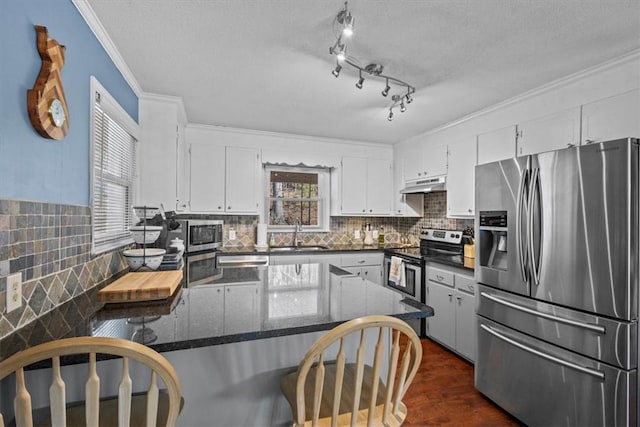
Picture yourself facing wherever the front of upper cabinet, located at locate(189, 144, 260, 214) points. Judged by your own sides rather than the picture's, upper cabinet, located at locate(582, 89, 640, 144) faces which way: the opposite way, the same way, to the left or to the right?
to the right

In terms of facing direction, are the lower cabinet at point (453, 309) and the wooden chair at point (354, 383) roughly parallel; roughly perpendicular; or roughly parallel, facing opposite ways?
roughly perpendicular

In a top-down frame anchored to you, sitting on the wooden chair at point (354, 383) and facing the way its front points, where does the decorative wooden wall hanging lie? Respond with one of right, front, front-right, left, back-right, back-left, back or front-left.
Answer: front-left

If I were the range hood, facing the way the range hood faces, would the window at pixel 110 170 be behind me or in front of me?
in front

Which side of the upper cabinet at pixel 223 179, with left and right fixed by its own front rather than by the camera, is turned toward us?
front

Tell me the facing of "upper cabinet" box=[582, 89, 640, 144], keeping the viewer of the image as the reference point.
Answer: facing the viewer and to the left of the viewer

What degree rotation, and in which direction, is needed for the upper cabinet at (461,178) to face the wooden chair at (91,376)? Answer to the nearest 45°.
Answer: approximately 45° to its left

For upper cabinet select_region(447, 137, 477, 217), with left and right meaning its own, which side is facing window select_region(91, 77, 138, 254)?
front

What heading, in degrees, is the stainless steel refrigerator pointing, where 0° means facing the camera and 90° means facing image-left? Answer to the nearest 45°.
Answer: approximately 45°

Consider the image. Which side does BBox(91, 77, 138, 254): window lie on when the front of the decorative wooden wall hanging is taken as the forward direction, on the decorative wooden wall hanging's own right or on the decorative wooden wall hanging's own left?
on the decorative wooden wall hanging's own left

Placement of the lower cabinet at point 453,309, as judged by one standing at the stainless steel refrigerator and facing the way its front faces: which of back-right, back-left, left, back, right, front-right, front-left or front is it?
right

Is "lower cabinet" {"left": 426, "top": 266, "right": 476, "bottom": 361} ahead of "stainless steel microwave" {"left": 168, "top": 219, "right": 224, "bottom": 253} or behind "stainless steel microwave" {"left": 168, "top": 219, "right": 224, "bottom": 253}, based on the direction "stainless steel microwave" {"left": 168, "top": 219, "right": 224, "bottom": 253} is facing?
ahead

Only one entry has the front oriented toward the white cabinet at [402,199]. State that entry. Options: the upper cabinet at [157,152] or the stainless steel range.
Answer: the upper cabinet

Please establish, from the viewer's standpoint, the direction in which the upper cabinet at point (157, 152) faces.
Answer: facing to the right of the viewer

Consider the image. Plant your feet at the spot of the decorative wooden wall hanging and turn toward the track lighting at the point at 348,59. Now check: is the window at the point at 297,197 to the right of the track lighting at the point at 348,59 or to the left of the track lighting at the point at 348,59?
left

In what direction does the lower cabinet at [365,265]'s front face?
toward the camera

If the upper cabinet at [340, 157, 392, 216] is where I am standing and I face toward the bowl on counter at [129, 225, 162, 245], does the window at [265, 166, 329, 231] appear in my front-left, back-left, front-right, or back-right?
front-right

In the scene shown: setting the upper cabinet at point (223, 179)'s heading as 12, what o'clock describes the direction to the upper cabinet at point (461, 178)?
the upper cabinet at point (461, 178) is roughly at 10 o'clock from the upper cabinet at point (223, 179).

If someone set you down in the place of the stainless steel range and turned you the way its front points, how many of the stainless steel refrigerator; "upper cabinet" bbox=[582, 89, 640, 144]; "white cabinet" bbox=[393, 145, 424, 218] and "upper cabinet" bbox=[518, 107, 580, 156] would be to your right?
1

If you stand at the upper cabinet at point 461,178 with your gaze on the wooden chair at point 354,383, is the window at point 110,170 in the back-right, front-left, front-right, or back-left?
front-right

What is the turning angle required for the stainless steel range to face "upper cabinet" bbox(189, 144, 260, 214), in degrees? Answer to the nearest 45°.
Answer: approximately 45° to its right
